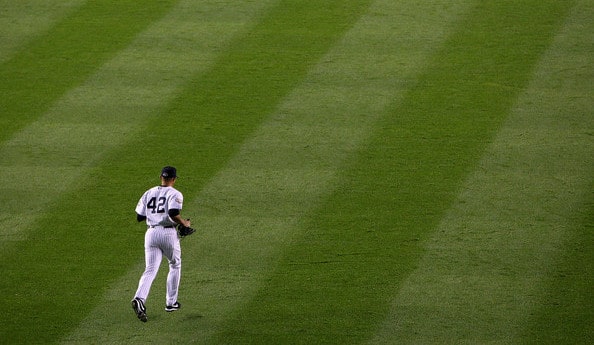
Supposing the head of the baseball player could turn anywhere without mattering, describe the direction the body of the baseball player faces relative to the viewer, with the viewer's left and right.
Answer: facing away from the viewer and to the right of the viewer
